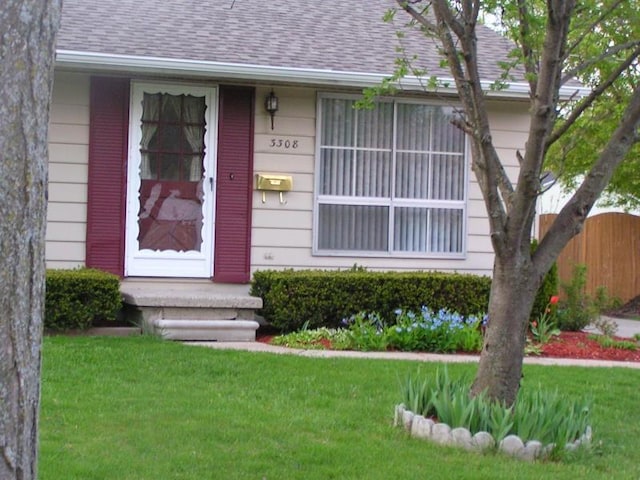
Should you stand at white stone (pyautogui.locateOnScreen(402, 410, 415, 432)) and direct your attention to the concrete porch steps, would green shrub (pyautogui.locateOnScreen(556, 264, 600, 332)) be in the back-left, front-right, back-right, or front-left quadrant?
front-right

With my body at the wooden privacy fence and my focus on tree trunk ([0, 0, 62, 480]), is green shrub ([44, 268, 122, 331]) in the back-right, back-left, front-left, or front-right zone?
front-right

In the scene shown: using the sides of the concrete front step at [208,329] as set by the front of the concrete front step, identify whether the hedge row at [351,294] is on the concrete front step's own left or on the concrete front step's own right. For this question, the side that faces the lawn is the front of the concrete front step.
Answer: on the concrete front step's own left

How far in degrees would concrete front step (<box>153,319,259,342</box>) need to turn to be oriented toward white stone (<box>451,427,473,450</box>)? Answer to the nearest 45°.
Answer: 0° — it already faces it

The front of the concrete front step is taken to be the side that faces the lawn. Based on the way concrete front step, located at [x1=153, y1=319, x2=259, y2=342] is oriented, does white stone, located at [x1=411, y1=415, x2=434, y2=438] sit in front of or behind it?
in front

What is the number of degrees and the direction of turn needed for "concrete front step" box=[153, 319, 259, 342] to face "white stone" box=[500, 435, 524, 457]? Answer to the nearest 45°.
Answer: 0° — it already faces it

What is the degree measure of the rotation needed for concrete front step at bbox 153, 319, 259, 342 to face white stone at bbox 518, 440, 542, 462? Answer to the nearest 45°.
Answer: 0° — it already faces it

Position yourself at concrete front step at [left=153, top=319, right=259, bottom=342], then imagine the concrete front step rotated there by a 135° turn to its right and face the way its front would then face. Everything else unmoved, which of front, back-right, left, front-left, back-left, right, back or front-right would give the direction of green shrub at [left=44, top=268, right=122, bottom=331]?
front-left

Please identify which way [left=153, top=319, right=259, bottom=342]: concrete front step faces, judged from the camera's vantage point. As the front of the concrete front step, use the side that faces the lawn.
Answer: facing the viewer

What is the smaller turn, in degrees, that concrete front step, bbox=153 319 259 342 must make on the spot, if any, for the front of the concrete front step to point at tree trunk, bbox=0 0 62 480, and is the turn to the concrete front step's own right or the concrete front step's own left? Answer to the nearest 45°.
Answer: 0° — it already faces it
